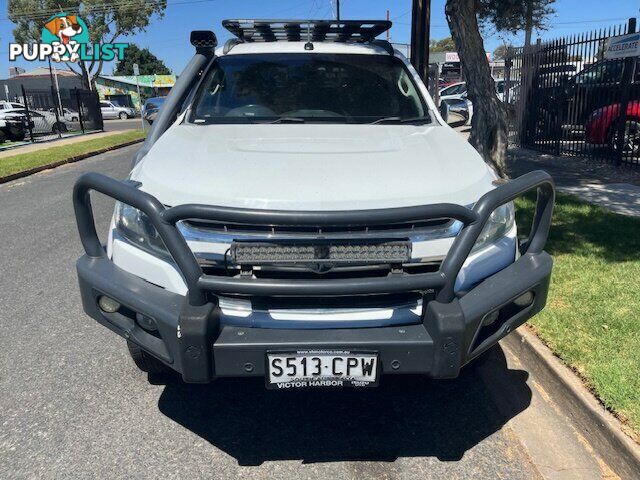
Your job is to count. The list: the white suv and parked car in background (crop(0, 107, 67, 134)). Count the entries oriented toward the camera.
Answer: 1

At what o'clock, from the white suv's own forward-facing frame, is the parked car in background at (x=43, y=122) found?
The parked car in background is roughly at 5 o'clock from the white suv.

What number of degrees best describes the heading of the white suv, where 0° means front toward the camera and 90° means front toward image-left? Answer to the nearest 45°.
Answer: approximately 0°
